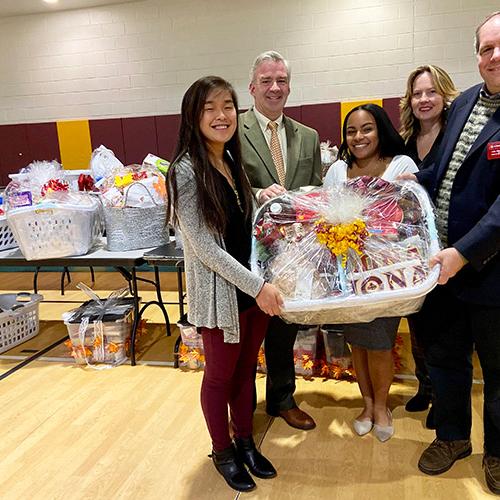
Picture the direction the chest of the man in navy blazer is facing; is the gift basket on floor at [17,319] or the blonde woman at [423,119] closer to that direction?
the gift basket on floor

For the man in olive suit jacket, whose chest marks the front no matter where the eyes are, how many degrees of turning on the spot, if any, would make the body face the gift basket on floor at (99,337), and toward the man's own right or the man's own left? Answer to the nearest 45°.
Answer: approximately 135° to the man's own right

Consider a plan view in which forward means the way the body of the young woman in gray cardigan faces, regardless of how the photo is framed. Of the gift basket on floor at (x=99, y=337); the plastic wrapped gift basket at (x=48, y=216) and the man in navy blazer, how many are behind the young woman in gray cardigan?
2

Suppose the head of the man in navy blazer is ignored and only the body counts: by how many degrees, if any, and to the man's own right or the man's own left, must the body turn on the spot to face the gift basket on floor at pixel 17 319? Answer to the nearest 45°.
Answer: approximately 45° to the man's own right

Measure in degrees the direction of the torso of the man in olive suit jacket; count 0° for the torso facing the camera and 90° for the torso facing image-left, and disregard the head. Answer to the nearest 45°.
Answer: approximately 0°

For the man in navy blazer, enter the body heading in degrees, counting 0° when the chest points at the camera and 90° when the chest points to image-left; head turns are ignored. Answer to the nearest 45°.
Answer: approximately 45°

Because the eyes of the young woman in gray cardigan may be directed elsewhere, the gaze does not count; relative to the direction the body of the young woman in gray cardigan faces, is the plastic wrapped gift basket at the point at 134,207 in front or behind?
behind
